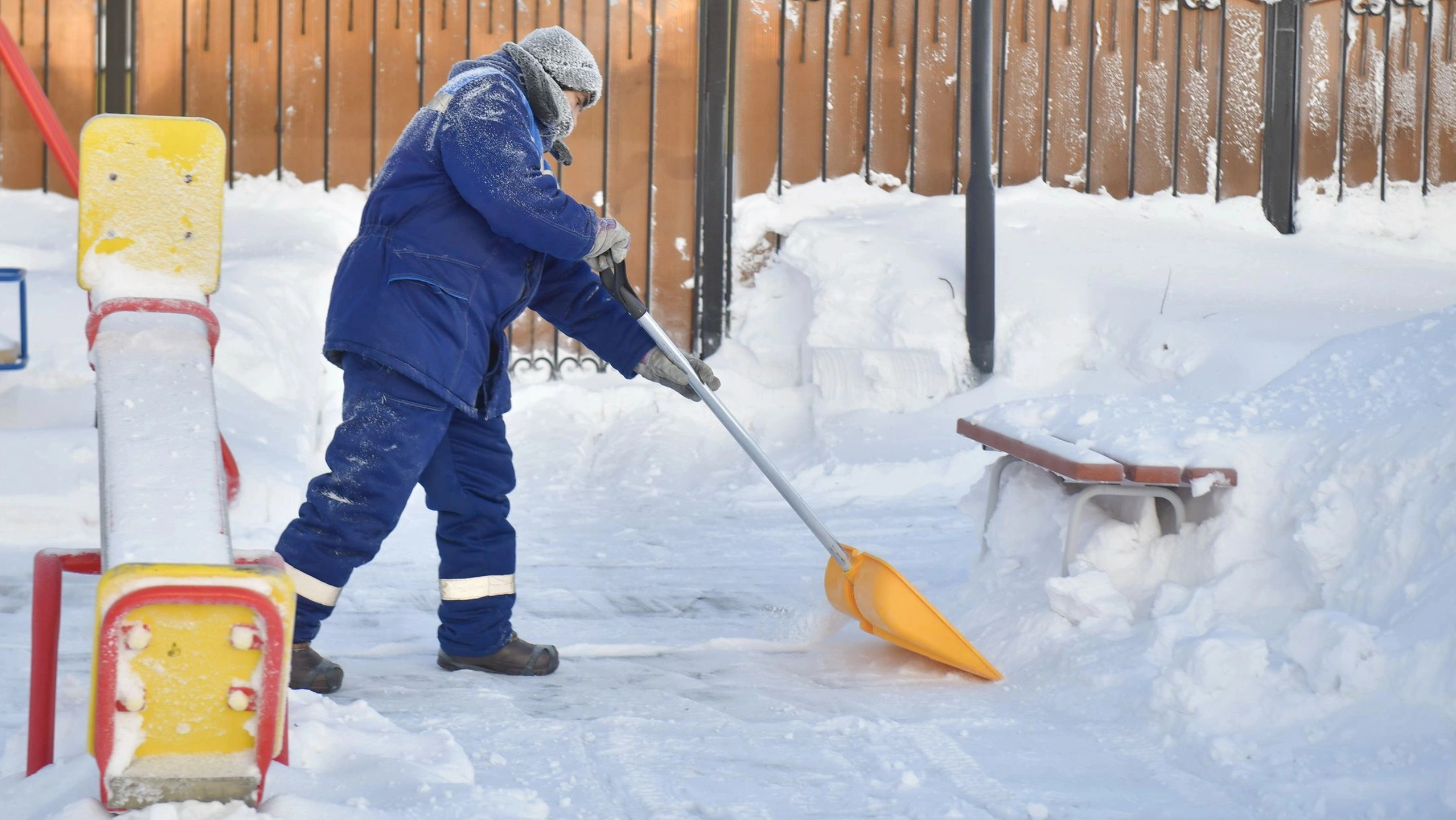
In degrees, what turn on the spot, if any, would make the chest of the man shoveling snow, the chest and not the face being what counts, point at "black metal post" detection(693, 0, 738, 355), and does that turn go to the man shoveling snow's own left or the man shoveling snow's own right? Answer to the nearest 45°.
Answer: approximately 90° to the man shoveling snow's own left

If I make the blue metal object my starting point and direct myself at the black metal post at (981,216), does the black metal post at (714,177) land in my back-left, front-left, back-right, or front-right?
front-left

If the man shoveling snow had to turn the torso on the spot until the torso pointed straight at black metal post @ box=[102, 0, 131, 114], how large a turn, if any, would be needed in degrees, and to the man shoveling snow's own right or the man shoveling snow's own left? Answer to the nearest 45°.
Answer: approximately 90° to the man shoveling snow's own left

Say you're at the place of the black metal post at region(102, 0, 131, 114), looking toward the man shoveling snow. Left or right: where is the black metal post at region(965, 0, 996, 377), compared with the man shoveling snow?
left

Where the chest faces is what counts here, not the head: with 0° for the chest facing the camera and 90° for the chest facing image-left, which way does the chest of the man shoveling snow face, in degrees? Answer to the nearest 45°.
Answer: approximately 270°
